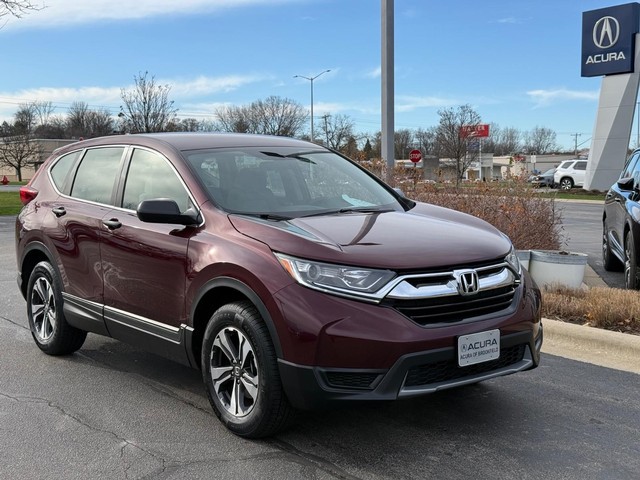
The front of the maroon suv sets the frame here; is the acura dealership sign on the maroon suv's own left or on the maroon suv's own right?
on the maroon suv's own left

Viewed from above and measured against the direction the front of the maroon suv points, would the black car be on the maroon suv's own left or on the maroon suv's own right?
on the maroon suv's own left

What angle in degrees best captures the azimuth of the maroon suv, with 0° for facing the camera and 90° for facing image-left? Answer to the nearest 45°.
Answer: approximately 315°

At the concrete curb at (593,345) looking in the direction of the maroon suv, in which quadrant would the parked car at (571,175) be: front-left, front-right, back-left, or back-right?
back-right

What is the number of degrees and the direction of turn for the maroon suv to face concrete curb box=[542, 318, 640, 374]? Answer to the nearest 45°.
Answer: approximately 90° to its left

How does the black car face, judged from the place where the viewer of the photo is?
facing the viewer and to the right of the viewer

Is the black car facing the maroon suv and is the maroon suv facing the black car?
no

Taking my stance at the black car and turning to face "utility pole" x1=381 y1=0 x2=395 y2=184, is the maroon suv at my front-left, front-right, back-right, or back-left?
back-left

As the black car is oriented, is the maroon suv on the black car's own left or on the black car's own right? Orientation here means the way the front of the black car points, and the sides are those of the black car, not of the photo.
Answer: on the black car's own right

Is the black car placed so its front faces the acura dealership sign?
no

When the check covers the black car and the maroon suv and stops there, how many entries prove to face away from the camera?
0

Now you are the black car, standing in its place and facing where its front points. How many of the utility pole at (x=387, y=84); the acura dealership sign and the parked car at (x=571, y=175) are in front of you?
0

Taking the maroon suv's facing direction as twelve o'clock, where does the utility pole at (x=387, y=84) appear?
The utility pole is roughly at 8 o'clock from the maroon suv.

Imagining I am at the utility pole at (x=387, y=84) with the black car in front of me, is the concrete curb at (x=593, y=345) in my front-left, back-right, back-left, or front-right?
front-right

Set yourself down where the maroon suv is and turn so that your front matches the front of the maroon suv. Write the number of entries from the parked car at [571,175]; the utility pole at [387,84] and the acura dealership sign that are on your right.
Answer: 0

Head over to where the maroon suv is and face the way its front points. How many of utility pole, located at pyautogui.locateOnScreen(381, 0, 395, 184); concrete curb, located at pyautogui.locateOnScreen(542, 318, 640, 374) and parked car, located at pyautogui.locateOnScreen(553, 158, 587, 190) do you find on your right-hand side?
0

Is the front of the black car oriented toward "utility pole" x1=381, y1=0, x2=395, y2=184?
no

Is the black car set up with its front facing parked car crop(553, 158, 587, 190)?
no
